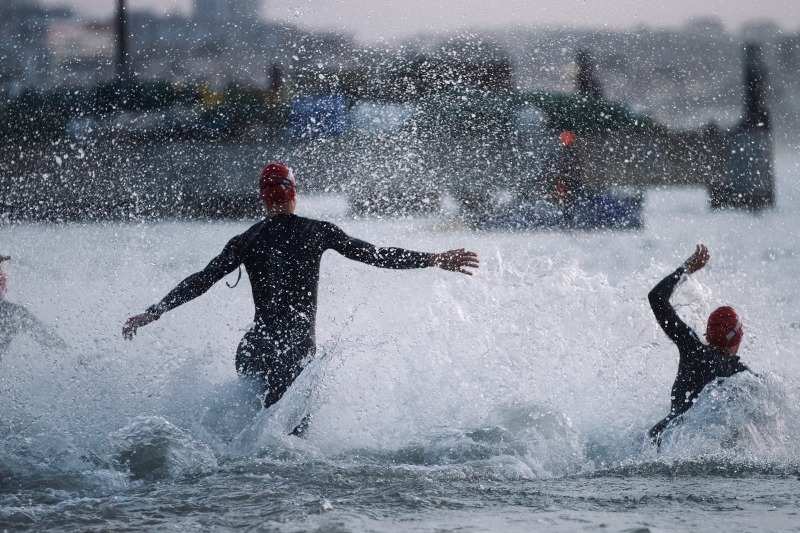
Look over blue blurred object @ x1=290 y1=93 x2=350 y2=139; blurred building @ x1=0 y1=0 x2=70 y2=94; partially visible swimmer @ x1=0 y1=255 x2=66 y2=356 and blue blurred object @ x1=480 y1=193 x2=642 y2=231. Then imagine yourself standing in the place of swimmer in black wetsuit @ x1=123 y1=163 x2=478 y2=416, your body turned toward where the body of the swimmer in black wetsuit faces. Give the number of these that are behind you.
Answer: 0

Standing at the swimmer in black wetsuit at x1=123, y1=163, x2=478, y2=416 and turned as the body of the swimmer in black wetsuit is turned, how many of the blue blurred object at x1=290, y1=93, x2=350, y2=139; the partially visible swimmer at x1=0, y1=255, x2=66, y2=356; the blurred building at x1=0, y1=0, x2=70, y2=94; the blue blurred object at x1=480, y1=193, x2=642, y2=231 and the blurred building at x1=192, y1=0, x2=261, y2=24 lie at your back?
0

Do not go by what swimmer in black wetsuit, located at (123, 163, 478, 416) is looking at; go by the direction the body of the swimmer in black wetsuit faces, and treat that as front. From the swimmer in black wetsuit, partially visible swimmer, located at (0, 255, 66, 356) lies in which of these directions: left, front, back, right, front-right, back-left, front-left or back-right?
front-left

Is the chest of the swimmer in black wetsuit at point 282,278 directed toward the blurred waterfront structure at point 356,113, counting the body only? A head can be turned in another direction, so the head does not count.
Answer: yes

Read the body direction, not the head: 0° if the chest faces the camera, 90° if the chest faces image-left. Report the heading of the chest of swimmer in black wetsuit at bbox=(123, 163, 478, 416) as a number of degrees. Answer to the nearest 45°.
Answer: approximately 180°

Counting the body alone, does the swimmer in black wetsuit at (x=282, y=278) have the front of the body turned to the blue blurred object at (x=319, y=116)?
yes

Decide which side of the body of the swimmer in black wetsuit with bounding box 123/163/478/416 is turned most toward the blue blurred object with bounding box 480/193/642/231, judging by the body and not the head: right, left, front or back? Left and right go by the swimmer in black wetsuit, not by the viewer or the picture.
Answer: front

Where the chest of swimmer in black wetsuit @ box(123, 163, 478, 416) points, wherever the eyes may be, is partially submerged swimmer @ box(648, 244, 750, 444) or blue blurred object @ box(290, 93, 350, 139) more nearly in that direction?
the blue blurred object

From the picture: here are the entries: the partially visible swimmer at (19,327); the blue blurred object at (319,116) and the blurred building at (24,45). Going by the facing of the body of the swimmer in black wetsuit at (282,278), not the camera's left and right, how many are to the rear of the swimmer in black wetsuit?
0

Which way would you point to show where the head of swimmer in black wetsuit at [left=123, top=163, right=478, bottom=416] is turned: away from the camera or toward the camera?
away from the camera

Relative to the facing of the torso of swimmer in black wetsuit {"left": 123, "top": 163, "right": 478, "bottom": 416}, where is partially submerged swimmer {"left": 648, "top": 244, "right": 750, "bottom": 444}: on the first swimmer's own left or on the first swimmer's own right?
on the first swimmer's own right

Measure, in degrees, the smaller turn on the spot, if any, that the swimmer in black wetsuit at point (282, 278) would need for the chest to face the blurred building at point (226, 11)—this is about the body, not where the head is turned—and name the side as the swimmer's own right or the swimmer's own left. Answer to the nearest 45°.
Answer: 0° — they already face it
